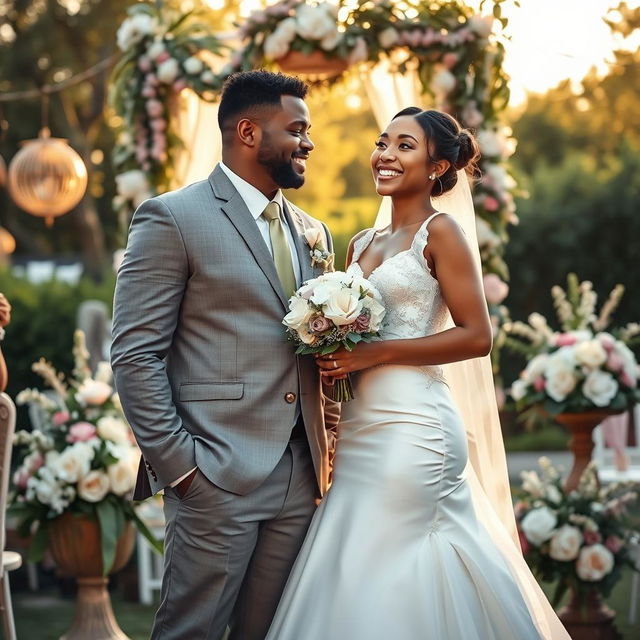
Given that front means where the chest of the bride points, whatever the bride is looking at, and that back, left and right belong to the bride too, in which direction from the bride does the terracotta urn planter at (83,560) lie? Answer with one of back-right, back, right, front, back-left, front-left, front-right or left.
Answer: right

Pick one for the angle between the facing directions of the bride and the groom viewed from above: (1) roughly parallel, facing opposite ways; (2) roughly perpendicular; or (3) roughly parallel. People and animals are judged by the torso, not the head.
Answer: roughly perpendicular

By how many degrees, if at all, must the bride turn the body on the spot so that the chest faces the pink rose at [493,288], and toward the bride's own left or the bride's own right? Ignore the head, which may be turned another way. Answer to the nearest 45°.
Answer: approximately 135° to the bride's own right

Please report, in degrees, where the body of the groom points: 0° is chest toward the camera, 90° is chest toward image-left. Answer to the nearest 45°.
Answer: approximately 315°

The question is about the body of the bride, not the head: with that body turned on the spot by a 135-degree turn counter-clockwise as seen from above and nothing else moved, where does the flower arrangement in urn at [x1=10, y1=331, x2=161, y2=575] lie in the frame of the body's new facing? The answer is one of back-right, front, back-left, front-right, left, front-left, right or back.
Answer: back-left

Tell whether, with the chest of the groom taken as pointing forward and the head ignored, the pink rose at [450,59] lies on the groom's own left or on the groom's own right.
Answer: on the groom's own left

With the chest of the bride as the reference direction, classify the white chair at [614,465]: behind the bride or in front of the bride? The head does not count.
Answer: behind

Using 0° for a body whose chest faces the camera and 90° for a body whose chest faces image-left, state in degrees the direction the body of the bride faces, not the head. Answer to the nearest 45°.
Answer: approximately 45°

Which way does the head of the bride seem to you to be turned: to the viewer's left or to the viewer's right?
to the viewer's left

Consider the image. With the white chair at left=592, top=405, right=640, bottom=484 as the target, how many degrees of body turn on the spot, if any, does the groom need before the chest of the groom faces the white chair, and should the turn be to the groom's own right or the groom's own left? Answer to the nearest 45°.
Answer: approximately 90° to the groom's own left

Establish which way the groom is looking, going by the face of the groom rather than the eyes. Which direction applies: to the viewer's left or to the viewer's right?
to the viewer's right

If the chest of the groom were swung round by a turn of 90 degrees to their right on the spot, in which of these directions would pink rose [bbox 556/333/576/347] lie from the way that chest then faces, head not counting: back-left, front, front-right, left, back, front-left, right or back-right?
back

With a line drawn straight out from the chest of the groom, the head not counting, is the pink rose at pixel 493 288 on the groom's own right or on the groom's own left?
on the groom's own left
